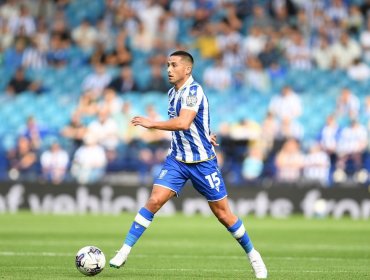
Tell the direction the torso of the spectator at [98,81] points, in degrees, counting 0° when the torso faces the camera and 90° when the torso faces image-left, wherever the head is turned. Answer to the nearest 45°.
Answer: approximately 0°

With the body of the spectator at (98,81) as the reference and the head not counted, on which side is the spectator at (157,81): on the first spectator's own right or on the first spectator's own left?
on the first spectator's own left

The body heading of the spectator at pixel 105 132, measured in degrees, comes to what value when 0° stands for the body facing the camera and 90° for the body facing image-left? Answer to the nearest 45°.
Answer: approximately 0°
